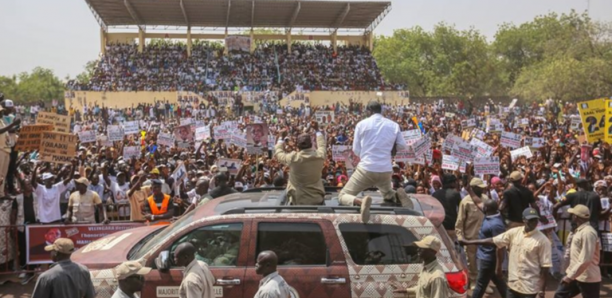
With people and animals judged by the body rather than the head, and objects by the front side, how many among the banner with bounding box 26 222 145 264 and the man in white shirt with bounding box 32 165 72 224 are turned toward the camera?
2

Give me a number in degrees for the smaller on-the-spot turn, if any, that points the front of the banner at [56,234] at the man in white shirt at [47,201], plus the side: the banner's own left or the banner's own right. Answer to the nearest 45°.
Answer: approximately 180°

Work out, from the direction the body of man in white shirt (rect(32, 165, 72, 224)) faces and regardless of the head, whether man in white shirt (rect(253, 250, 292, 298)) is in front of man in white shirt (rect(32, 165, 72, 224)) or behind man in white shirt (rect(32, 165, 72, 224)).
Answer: in front

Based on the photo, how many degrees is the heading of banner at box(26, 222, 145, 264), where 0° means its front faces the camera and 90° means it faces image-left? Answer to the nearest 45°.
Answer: approximately 0°
